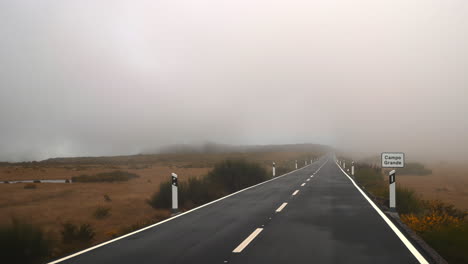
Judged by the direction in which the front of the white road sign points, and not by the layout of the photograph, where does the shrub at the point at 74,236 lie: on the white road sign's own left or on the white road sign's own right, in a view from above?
on the white road sign's own right

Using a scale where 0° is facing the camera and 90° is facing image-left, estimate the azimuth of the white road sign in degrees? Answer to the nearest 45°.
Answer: approximately 0°

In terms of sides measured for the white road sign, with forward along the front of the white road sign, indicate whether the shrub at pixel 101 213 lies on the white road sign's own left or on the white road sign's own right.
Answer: on the white road sign's own right

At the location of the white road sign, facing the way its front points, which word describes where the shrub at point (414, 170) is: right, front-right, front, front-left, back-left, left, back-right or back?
back

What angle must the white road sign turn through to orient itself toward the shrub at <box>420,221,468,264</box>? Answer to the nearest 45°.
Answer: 0° — it already faces it
